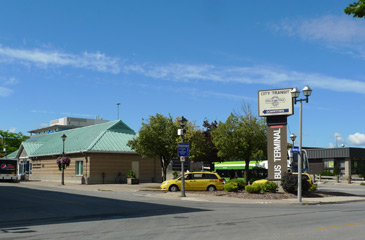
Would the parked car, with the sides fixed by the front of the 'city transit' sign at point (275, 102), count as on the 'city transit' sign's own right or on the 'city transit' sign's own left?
on the 'city transit' sign's own right

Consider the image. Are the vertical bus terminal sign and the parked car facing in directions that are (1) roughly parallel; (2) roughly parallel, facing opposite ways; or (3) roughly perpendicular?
roughly perpendicular

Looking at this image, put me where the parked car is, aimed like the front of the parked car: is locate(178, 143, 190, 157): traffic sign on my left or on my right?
on my left

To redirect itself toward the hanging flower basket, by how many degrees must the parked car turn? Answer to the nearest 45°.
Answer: approximately 45° to its right

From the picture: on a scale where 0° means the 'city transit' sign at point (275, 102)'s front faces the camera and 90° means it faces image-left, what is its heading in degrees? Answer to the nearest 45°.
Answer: approximately 0°

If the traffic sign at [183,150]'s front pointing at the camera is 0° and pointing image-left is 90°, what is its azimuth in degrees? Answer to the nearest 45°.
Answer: approximately 0°

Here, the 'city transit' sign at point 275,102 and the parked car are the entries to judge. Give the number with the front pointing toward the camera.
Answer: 1

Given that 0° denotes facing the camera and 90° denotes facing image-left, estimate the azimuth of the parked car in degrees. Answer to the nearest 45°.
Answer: approximately 90°
